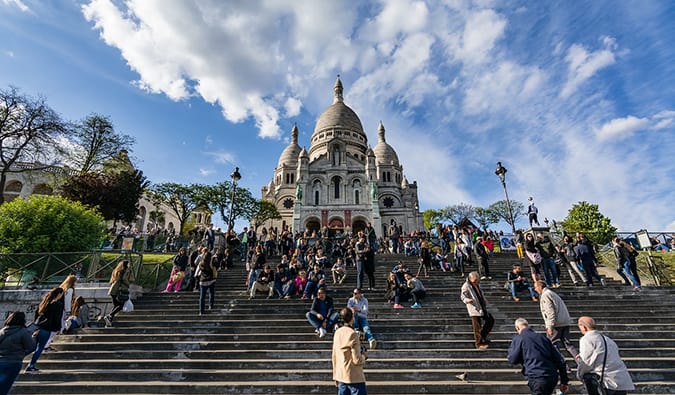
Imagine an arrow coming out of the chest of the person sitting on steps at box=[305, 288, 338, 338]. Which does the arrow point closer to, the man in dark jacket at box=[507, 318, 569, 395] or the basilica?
the man in dark jacket

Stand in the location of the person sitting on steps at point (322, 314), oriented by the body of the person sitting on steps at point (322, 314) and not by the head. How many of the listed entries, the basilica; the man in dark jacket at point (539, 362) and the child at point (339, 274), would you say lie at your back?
2

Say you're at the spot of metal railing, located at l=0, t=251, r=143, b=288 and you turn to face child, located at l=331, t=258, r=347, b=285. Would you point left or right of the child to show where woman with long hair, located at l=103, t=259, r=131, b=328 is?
right

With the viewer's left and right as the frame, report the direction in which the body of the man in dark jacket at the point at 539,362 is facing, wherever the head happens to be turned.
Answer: facing away from the viewer and to the left of the viewer

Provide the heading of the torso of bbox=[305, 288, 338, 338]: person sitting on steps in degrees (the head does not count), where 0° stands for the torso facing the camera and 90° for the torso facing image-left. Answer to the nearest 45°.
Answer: approximately 0°

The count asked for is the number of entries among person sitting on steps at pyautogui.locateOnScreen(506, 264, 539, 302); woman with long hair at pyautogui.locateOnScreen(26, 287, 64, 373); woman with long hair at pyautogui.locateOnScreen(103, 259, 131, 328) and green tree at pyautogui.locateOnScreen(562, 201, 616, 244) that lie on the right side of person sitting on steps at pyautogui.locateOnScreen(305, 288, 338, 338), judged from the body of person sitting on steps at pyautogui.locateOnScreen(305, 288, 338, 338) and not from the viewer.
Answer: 2
